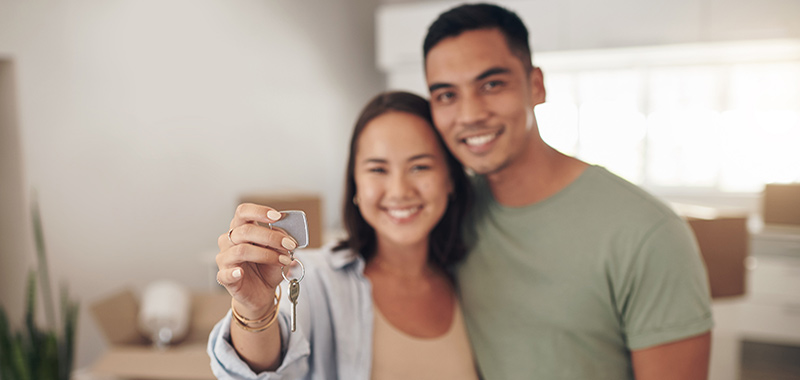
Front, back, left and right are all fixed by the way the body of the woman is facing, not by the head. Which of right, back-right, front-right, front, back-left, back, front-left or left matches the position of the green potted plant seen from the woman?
back-right

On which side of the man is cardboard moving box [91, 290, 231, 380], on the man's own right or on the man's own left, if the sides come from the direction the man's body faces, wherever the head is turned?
on the man's own right

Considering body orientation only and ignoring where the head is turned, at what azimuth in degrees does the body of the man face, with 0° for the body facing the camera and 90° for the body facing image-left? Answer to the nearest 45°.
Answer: approximately 45°

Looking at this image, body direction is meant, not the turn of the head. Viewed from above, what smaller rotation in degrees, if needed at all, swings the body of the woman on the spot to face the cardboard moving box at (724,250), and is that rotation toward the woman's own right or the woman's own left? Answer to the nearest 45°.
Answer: approximately 90° to the woman's own left

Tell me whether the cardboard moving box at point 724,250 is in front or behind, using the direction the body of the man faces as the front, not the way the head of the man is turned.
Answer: behind

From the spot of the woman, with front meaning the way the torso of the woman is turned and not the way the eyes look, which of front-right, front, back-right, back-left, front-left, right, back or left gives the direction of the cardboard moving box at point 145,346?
back-right

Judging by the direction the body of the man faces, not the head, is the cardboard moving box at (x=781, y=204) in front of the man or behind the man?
behind

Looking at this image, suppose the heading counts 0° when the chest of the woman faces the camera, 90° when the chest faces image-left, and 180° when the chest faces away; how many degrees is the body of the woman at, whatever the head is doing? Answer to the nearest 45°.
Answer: approximately 0°

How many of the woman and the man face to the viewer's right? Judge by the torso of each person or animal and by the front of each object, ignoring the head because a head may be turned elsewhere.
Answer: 0
